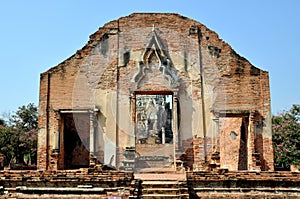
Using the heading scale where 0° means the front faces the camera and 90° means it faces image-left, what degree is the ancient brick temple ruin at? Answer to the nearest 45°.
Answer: approximately 0°

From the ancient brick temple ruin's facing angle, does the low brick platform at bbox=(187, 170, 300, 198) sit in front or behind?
in front

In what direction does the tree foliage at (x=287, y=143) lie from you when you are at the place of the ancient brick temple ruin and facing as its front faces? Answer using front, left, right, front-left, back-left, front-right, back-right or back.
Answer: back-left

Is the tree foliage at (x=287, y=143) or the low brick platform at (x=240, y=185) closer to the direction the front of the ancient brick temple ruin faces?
the low brick platform
